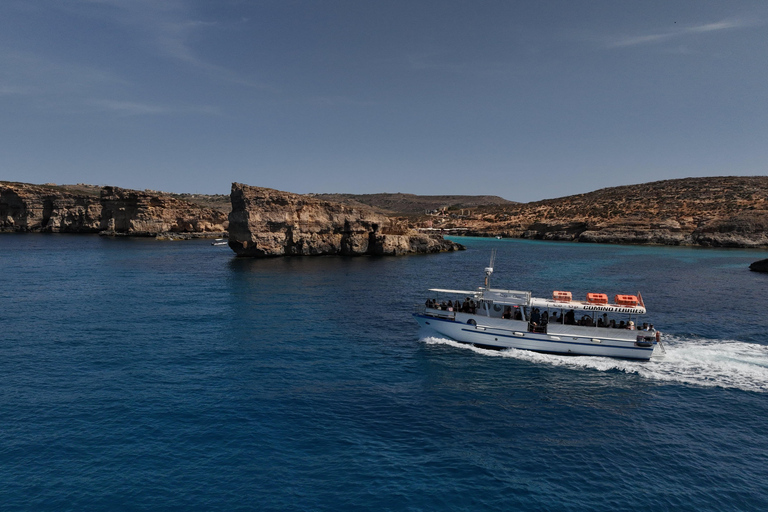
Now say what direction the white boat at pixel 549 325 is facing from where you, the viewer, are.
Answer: facing to the left of the viewer

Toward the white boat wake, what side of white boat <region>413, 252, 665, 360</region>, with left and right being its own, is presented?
back
